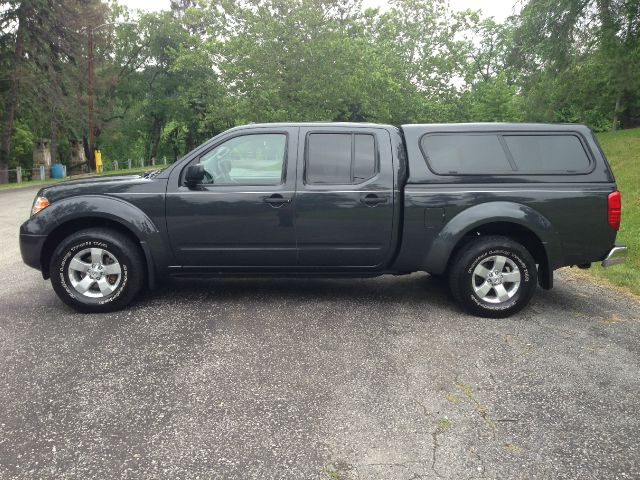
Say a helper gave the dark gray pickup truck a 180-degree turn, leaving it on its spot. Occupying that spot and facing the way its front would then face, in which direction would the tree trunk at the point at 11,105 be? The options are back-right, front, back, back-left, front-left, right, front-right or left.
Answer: back-left

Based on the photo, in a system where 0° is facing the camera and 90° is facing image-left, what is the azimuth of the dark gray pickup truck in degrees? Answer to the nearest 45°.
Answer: approximately 90°
